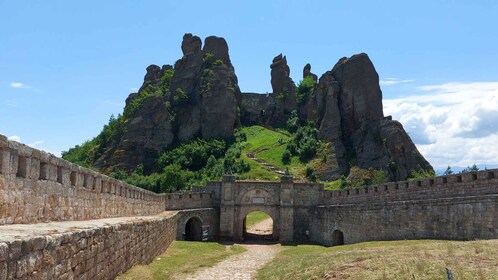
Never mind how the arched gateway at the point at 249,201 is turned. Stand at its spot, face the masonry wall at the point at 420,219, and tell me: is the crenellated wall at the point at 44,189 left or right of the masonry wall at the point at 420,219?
right

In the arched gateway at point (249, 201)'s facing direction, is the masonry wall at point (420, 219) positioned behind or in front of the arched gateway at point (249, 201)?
in front

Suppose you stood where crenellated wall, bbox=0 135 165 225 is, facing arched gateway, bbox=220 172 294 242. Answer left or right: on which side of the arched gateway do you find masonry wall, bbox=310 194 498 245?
right

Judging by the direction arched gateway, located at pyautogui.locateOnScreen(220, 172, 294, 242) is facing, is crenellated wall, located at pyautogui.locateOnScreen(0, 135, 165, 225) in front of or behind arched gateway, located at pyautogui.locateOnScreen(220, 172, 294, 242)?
in front

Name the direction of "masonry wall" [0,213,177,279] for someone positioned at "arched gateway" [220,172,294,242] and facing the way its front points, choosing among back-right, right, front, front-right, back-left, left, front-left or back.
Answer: front

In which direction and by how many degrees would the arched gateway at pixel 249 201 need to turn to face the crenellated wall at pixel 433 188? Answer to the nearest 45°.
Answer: approximately 45° to its left

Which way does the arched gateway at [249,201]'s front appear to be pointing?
toward the camera
